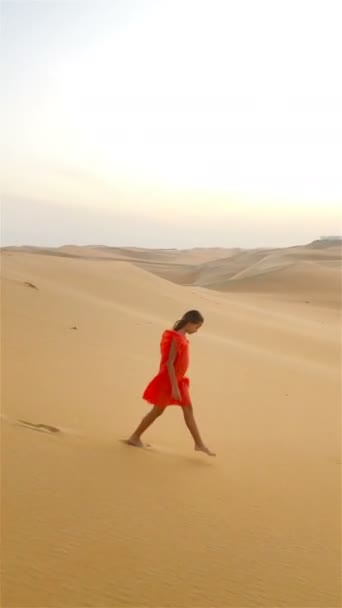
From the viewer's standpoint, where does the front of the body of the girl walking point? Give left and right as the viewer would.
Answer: facing to the right of the viewer

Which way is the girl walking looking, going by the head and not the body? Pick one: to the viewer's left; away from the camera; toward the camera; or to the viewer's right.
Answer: to the viewer's right
